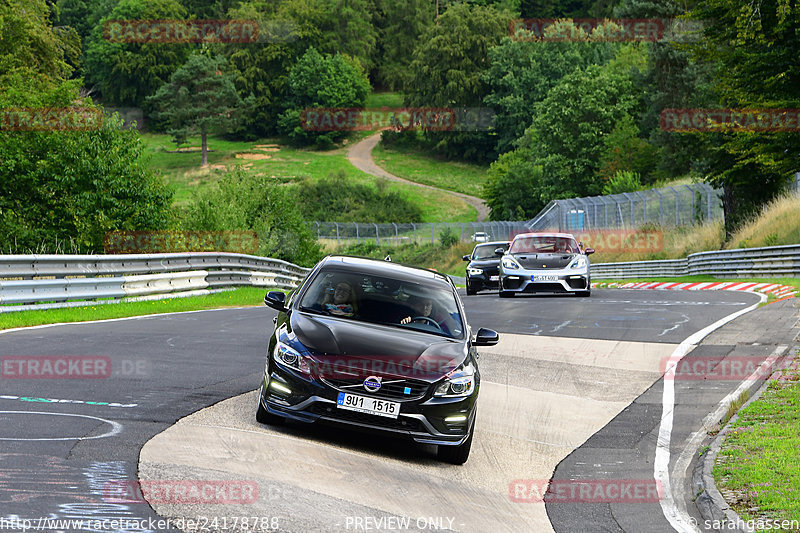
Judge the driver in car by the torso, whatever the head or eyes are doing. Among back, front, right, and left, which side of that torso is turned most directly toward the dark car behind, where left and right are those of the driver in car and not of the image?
back

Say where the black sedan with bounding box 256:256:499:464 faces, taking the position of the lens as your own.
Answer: facing the viewer

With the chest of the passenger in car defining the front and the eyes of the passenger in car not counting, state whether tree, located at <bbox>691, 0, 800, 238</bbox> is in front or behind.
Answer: behind

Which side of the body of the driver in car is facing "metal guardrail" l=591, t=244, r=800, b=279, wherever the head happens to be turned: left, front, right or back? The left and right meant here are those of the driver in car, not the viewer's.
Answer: back

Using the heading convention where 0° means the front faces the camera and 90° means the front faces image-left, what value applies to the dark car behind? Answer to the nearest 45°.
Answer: approximately 0°

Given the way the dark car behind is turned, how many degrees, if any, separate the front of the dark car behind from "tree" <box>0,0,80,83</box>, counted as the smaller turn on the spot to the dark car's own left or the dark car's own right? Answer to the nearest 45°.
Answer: approximately 135° to the dark car's own right

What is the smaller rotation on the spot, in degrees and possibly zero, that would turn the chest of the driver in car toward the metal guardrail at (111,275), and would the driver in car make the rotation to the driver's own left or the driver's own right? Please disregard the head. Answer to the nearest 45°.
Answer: approximately 135° to the driver's own right

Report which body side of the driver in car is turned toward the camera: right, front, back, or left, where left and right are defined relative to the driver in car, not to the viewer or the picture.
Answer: front

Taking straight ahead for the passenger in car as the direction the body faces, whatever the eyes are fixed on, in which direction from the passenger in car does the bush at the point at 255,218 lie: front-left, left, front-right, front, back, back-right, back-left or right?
back
